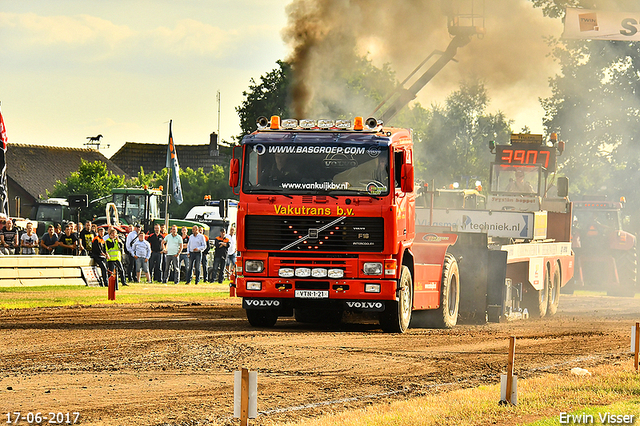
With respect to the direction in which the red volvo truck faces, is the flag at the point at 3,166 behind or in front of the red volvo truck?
behind

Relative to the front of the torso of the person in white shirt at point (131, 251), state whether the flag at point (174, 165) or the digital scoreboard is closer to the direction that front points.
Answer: the digital scoreboard

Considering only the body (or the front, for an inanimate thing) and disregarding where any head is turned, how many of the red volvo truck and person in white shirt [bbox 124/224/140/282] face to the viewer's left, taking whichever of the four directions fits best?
0

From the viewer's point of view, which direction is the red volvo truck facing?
toward the camera

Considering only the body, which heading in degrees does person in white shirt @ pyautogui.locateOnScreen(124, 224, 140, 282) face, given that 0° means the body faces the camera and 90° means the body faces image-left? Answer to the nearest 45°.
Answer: approximately 315°

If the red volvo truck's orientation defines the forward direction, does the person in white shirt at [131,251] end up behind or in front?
behind

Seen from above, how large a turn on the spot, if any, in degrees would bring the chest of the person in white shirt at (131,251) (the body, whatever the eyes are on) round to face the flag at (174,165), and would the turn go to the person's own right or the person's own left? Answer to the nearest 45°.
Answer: approximately 135° to the person's own left

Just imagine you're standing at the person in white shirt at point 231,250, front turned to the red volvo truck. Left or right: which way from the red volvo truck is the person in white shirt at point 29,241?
right

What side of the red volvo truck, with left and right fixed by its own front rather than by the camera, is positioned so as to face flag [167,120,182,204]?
back
